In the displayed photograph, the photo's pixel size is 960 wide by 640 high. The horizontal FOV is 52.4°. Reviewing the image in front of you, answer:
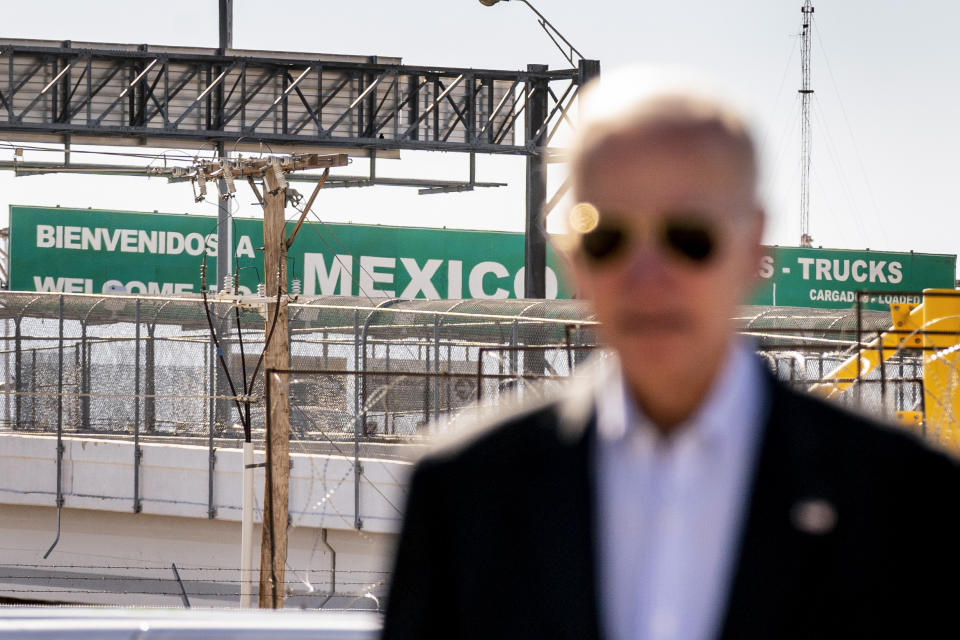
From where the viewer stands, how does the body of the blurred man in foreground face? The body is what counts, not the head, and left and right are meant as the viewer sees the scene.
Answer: facing the viewer

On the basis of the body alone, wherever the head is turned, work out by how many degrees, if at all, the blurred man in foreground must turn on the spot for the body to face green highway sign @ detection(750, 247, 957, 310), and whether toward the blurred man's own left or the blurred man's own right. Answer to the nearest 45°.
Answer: approximately 180°

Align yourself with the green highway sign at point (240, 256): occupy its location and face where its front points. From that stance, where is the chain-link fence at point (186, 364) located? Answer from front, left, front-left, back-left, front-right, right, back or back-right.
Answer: front

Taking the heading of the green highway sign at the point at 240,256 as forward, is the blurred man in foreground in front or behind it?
in front

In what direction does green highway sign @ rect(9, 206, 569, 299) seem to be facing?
toward the camera

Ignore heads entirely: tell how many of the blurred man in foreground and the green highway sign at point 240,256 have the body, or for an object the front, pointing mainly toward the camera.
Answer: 2

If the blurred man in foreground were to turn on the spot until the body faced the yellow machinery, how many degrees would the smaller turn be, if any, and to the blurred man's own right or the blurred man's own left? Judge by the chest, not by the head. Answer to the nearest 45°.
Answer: approximately 180°

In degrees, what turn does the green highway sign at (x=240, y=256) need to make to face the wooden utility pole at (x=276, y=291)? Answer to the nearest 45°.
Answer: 0° — it already faces it

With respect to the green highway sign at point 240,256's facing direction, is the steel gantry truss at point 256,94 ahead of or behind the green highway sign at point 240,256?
ahead

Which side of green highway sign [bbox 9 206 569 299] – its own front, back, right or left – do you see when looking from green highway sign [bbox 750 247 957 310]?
left
